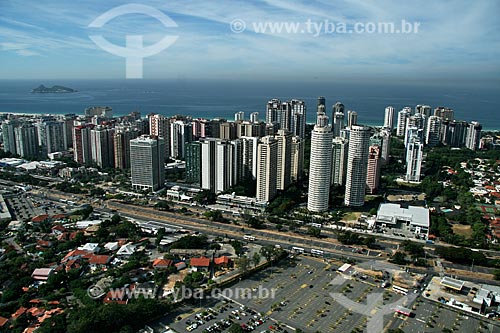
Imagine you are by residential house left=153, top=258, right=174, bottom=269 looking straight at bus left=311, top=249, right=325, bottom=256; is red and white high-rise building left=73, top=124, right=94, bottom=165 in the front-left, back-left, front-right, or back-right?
back-left

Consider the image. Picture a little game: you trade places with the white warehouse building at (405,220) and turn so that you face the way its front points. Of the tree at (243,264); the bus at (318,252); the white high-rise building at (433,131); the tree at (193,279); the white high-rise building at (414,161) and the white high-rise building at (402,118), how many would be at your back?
3

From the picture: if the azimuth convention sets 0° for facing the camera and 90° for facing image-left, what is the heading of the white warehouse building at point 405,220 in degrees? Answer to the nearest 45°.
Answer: approximately 0°

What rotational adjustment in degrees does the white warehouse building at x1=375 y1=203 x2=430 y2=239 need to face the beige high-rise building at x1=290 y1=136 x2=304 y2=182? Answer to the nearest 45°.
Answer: approximately 135° to its right

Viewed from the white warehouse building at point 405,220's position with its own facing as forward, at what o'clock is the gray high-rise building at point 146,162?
The gray high-rise building is roughly at 3 o'clock from the white warehouse building.

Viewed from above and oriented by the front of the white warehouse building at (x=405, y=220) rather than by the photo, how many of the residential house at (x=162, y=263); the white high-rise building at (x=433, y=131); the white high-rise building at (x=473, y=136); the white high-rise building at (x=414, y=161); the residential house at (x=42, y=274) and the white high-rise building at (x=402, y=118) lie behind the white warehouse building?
4

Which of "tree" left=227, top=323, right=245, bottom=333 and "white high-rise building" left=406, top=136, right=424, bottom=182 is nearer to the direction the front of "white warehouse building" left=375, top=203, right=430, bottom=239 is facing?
the tree

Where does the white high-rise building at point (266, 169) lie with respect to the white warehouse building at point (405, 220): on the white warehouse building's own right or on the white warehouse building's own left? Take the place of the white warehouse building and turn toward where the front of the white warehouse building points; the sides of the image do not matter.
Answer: on the white warehouse building's own right

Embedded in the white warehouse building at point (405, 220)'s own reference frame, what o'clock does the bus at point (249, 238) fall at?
The bus is roughly at 2 o'clock from the white warehouse building.

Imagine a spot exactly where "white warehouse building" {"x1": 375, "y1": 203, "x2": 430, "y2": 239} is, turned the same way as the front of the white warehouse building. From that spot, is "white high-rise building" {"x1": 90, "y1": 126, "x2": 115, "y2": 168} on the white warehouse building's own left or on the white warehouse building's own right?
on the white warehouse building's own right

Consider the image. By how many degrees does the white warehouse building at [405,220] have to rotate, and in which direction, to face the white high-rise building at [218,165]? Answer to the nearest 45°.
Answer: approximately 90° to its right

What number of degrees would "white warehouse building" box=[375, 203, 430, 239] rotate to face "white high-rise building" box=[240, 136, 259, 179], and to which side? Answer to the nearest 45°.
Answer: approximately 90° to its right

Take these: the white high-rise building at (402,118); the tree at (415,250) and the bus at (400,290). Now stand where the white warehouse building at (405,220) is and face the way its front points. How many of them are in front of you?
2

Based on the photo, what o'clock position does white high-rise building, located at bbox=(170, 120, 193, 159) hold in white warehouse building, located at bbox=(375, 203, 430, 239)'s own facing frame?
The white high-rise building is roughly at 4 o'clock from the white warehouse building.

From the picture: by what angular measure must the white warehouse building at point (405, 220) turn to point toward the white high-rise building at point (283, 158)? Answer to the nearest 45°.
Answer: approximately 90° to its right
